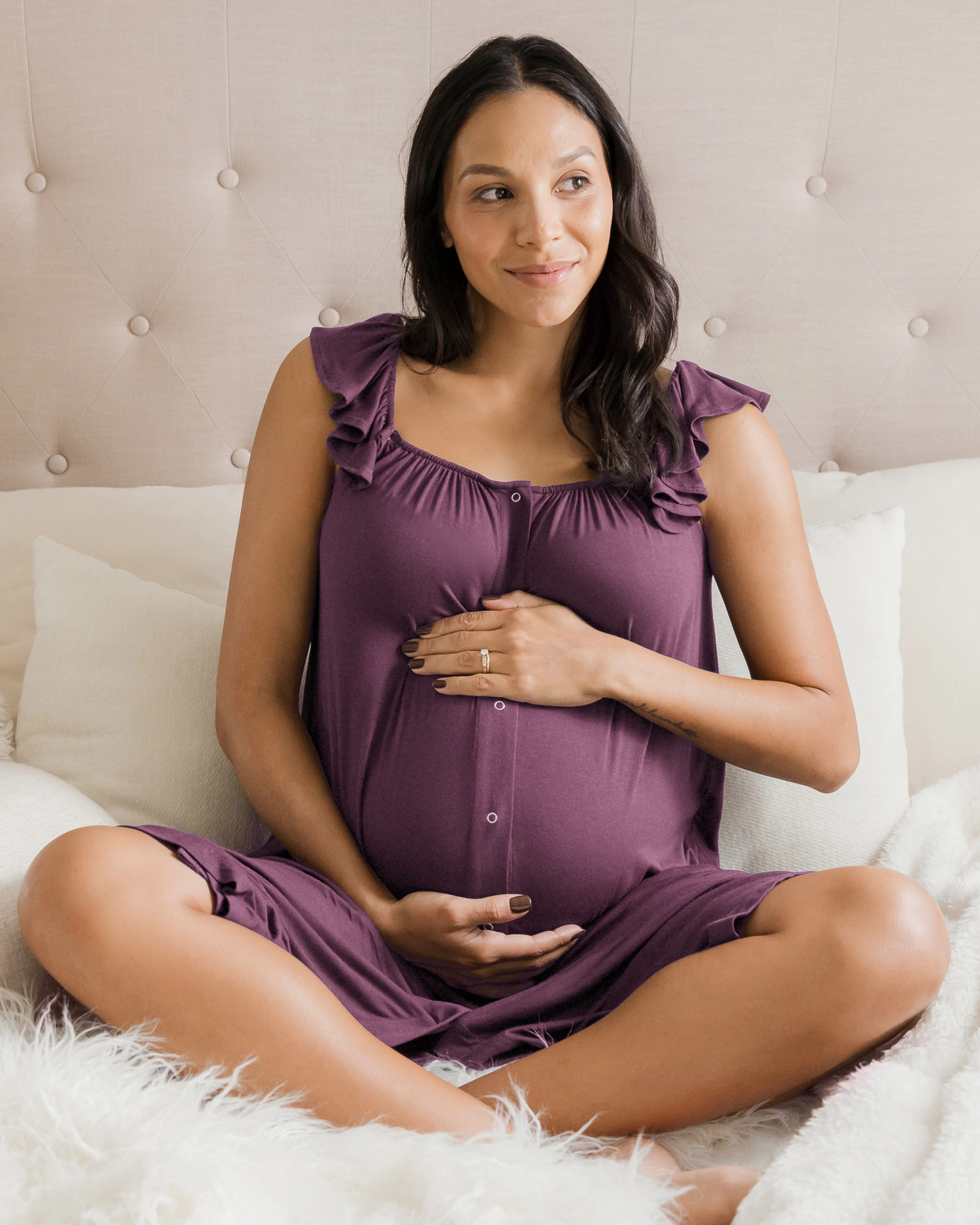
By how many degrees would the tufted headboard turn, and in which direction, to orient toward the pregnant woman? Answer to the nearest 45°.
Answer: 0° — it already faces them

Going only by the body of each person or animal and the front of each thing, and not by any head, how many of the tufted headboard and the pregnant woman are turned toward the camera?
2

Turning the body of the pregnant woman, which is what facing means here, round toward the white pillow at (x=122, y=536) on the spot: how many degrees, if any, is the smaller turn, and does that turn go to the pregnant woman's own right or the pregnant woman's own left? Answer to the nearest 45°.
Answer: approximately 135° to the pregnant woman's own right

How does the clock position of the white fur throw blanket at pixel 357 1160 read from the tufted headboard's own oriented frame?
The white fur throw blanket is roughly at 12 o'clock from the tufted headboard.

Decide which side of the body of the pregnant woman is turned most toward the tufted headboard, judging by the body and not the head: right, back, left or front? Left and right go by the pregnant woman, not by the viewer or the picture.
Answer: back

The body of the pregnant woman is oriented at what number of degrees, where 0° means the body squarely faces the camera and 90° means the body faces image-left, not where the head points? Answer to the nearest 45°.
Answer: approximately 0°
